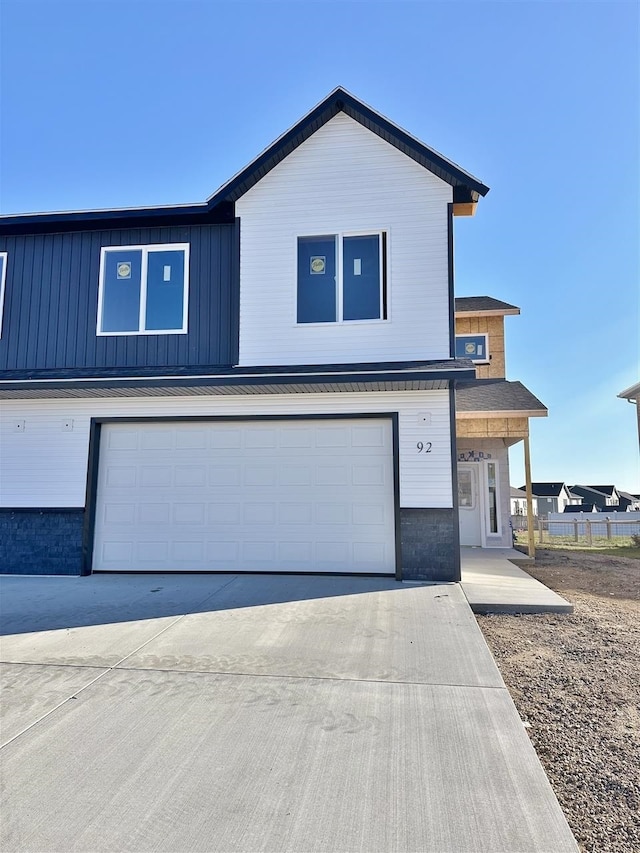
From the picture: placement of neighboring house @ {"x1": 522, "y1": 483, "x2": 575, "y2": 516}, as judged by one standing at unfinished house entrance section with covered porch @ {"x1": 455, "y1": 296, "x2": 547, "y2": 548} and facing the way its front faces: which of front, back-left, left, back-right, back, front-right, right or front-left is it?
back

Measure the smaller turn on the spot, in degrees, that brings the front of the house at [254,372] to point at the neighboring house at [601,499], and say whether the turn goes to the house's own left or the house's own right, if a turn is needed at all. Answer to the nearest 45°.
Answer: approximately 135° to the house's own left

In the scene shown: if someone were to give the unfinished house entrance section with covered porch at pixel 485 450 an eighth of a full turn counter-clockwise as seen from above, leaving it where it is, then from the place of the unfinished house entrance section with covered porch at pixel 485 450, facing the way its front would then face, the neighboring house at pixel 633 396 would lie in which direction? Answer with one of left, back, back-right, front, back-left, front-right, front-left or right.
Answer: left

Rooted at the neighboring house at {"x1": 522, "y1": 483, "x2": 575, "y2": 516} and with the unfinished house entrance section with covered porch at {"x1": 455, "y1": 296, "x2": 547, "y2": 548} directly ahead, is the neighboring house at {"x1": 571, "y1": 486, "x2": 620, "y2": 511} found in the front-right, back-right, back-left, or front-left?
back-left

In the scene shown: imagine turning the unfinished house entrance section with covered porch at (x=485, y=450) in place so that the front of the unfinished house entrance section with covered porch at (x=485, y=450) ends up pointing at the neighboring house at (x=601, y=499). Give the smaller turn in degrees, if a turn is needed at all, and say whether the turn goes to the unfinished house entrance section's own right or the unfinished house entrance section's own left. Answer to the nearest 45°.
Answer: approximately 180°

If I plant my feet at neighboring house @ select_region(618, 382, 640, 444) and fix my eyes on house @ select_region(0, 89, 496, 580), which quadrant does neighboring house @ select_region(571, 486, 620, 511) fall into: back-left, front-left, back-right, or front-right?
back-right

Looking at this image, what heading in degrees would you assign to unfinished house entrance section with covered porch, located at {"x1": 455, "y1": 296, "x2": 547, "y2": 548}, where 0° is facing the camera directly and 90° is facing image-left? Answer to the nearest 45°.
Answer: approximately 0°

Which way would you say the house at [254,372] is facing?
toward the camera
